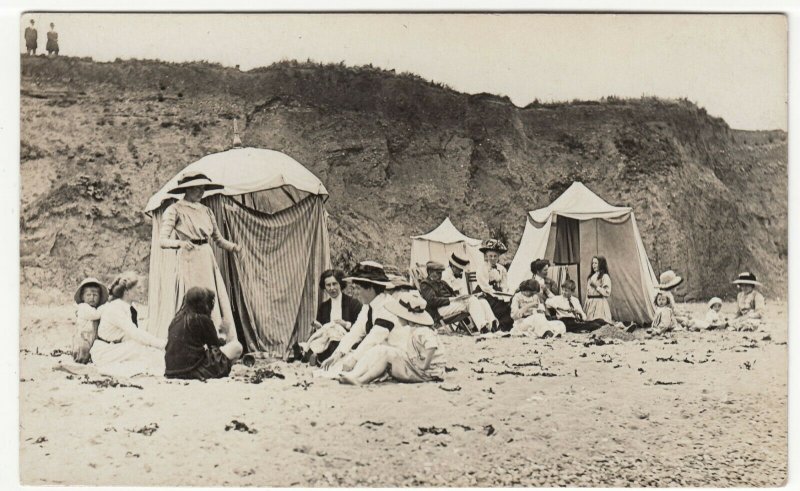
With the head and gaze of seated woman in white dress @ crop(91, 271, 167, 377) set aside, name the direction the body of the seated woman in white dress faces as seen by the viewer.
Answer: to the viewer's right

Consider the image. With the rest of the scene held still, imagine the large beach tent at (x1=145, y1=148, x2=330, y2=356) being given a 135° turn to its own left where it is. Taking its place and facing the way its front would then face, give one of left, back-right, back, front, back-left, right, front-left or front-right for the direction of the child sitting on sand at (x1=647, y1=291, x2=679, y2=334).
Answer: front-right

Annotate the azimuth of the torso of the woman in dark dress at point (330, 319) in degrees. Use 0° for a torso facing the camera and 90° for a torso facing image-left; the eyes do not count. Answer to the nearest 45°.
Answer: approximately 45°

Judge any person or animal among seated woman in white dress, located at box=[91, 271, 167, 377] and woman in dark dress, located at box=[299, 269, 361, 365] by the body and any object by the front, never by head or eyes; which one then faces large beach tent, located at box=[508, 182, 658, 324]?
the seated woman in white dress

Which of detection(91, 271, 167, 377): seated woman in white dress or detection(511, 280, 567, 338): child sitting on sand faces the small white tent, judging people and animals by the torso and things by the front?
the seated woman in white dress

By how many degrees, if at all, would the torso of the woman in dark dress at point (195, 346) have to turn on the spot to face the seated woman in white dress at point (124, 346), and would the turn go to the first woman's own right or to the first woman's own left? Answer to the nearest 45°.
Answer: approximately 90° to the first woman's own left

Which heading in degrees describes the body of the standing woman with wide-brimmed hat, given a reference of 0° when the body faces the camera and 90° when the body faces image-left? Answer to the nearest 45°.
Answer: approximately 315°

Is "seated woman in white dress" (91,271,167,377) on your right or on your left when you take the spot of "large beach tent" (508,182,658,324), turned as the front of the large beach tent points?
on your right

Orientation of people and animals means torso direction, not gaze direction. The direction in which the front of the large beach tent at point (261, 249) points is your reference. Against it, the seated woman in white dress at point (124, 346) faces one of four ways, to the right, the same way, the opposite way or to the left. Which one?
to the left

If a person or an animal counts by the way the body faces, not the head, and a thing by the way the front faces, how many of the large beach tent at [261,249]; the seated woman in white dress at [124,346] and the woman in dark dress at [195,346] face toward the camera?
1

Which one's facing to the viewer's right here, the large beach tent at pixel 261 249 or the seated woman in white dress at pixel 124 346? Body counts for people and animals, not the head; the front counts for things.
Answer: the seated woman in white dress

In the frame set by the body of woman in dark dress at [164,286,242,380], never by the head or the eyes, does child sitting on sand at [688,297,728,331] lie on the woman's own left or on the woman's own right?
on the woman's own right

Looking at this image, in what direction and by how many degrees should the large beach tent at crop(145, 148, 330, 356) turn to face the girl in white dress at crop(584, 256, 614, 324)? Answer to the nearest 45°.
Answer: approximately 90° to its left

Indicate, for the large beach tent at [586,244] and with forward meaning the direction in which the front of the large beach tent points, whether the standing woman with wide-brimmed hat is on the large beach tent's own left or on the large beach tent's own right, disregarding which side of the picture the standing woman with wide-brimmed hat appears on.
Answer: on the large beach tent's own right

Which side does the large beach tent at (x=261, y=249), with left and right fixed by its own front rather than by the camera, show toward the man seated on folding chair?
left
